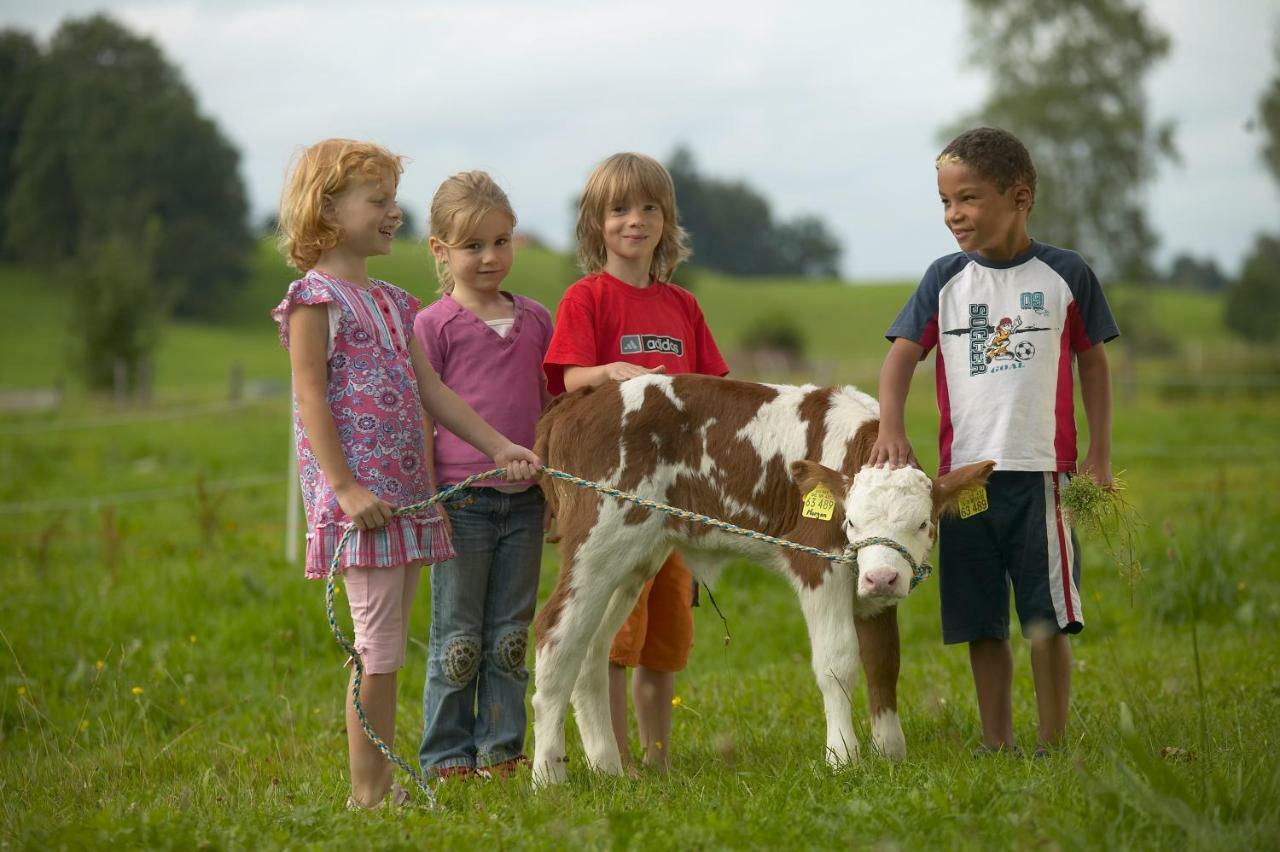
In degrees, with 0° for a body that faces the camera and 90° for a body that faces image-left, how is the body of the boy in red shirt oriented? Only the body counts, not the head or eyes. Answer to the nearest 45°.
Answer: approximately 0°

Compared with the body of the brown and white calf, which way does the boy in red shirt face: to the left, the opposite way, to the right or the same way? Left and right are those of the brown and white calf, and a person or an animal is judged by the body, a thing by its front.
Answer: to the right

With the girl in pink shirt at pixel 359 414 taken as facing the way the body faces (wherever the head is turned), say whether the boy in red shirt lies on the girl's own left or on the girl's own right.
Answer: on the girl's own left

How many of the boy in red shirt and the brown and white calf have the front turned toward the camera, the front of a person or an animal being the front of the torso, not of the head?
1

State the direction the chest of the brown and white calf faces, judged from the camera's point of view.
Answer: to the viewer's right

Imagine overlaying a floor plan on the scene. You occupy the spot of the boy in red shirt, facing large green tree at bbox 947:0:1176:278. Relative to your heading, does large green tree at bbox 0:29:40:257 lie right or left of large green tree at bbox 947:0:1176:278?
left

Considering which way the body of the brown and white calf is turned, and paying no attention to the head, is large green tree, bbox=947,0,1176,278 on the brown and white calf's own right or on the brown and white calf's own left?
on the brown and white calf's own left
